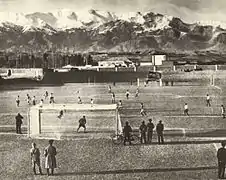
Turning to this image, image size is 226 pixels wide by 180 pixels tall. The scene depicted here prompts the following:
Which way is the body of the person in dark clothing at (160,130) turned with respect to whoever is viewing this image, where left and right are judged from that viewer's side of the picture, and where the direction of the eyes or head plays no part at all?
facing away from the viewer

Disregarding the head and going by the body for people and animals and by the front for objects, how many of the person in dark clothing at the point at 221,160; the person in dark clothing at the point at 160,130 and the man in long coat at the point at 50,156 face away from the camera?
3

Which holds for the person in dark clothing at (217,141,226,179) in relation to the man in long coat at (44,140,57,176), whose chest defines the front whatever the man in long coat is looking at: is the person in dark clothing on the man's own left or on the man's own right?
on the man's own right

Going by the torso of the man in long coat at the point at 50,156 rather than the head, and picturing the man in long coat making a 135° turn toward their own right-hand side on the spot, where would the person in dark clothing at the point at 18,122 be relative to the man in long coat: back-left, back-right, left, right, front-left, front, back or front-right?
back

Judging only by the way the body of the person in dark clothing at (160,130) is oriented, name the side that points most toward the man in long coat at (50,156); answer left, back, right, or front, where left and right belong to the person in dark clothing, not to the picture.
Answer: left

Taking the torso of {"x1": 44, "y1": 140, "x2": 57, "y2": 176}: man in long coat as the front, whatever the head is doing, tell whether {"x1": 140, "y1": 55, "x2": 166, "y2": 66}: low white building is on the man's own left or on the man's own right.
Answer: on the man's own right

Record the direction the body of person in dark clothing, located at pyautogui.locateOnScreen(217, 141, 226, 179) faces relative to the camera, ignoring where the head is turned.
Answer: away from the camera

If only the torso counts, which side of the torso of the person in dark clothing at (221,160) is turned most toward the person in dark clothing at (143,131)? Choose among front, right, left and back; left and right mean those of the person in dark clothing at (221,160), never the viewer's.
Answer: front

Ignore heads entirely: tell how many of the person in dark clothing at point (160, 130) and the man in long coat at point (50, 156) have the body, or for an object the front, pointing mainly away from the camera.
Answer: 2

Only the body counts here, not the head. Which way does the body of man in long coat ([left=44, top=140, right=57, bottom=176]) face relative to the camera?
away from the camera

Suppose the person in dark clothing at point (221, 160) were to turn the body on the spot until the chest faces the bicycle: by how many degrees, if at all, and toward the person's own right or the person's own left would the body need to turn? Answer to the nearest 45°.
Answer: approximately 90° to the person's own left

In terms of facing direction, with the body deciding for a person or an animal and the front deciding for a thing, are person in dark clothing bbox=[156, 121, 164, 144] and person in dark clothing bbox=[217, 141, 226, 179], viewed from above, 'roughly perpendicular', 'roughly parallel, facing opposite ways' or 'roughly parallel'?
roughly parallel

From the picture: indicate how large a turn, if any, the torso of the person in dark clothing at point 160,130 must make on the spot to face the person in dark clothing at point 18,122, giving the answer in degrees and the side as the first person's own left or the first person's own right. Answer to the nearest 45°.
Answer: approximately 90° to the first person's own left
